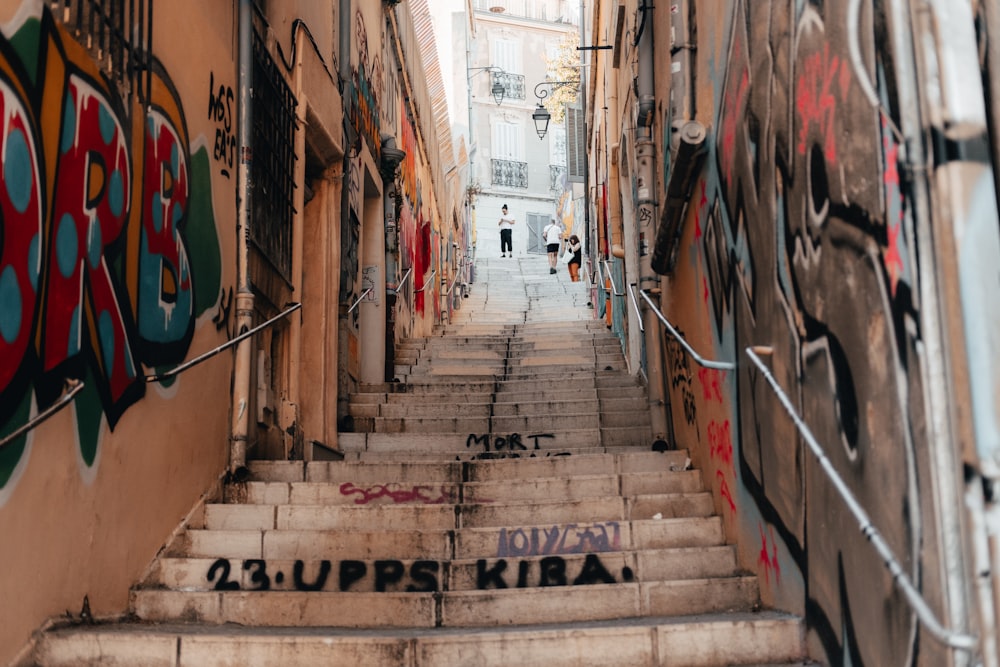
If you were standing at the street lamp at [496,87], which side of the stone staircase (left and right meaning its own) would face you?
back

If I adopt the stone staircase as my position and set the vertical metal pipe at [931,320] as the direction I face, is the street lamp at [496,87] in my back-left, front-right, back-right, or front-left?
back-left

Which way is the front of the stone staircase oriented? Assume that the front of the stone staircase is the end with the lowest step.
toward the camera

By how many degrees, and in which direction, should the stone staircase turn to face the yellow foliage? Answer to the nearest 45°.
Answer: approximately 180°

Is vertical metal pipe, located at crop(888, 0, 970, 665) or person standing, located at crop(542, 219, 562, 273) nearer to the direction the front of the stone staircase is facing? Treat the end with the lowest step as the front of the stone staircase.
the vertical metal pipe

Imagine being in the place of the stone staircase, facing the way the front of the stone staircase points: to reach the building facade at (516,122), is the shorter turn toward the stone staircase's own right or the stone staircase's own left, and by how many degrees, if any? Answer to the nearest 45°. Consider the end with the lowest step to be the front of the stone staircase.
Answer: approximately 180°

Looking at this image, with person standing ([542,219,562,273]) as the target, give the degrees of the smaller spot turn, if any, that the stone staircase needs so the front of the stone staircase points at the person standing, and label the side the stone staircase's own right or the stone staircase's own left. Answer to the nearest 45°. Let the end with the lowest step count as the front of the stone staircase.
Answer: approximately 180°
